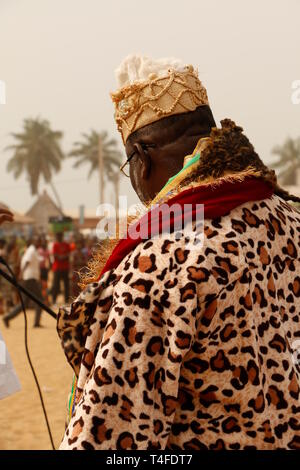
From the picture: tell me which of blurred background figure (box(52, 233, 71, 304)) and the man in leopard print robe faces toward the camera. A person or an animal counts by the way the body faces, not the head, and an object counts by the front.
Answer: the blurred background figure

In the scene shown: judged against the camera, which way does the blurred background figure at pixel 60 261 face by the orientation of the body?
toward the camera

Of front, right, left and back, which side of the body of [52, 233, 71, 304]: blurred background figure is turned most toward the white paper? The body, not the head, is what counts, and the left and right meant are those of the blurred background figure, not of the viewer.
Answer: front

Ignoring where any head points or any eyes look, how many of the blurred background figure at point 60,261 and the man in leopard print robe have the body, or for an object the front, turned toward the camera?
1

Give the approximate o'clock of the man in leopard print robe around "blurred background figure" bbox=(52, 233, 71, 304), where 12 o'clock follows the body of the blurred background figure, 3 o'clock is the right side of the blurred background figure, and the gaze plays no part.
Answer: The man in leopard print robe is roughly at 12 o'clock from the blurred background figure.

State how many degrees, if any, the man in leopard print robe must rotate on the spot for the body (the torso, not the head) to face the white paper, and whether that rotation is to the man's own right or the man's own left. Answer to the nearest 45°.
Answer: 0° — they already face it

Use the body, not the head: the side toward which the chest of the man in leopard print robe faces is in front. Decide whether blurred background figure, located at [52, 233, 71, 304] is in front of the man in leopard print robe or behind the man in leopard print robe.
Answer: in front

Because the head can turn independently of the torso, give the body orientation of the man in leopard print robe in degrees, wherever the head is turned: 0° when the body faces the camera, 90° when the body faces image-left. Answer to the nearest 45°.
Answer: approximately 135°
